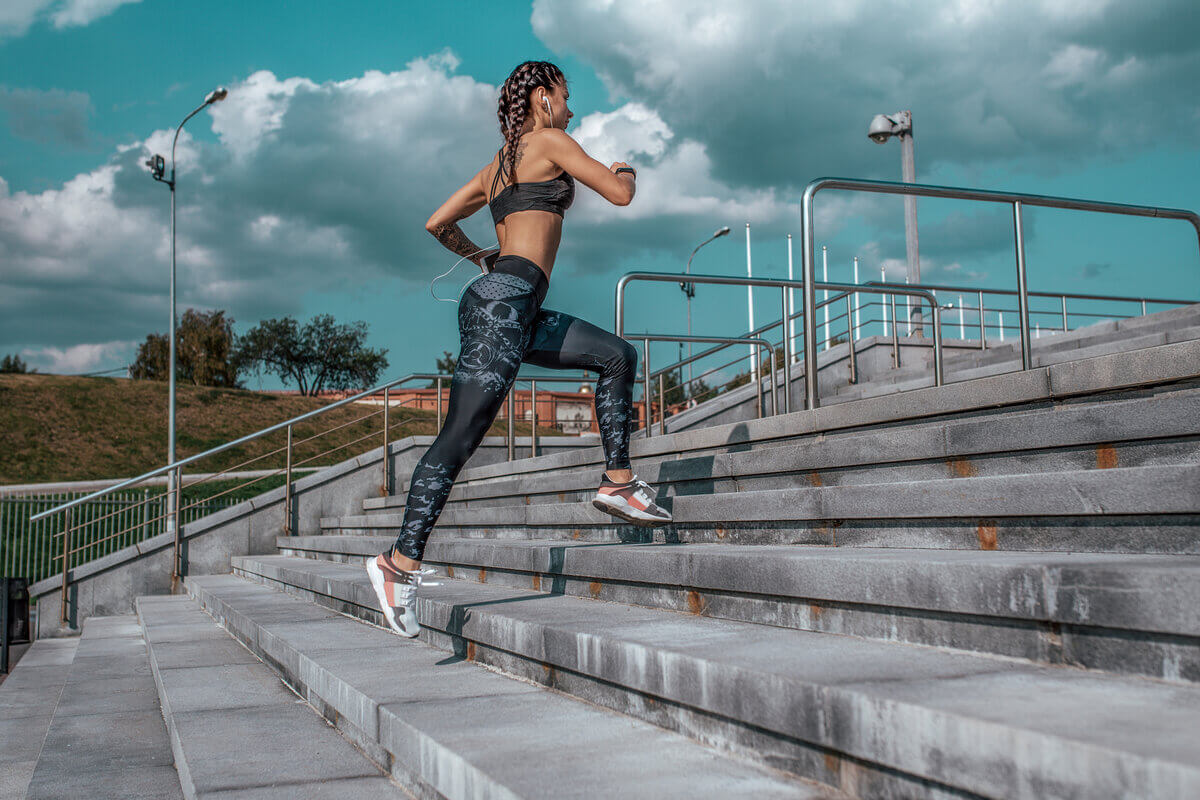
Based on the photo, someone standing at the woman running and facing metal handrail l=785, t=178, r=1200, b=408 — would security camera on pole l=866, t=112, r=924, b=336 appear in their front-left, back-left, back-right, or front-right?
front-left

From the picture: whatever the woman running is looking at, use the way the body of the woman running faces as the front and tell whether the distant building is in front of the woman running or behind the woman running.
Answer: in front

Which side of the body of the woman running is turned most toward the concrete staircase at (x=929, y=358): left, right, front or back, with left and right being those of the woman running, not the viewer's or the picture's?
front

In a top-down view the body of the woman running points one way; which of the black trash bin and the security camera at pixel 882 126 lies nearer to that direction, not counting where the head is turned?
the security camera

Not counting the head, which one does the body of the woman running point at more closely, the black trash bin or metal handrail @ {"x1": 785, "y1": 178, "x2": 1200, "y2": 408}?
the metal handrail

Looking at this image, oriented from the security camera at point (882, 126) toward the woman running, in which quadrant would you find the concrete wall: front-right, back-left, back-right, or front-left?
front-right

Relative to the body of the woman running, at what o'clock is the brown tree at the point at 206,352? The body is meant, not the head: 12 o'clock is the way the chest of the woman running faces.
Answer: The brown tree is roughly at 10 o'clock from the woman running.

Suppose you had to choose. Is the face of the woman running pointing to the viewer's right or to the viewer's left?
to the viewer's right

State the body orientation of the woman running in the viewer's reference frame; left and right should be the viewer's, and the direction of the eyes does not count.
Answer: facing away from the viewer and to the right of the viewer

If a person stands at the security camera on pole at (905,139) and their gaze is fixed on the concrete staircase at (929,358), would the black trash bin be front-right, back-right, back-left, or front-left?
front-right

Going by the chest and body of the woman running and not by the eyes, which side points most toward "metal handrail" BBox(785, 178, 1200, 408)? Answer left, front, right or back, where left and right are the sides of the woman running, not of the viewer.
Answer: front
